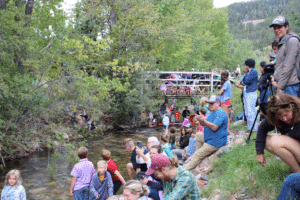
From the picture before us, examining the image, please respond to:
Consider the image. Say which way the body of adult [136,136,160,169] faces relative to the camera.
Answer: to the viewer's left

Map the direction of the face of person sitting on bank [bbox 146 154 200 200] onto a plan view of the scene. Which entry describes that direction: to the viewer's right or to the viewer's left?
to the viewer's left

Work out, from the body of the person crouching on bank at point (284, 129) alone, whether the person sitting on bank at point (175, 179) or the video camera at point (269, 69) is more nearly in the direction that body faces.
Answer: the person sitting on bank

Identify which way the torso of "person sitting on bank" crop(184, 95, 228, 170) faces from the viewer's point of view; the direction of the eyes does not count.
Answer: to the viewer's left

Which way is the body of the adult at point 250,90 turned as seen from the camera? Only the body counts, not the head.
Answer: to the viewer's left

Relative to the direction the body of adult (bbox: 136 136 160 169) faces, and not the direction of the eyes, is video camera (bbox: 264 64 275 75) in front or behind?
behind

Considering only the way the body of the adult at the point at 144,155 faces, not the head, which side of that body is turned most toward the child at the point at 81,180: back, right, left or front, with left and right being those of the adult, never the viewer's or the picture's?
front
